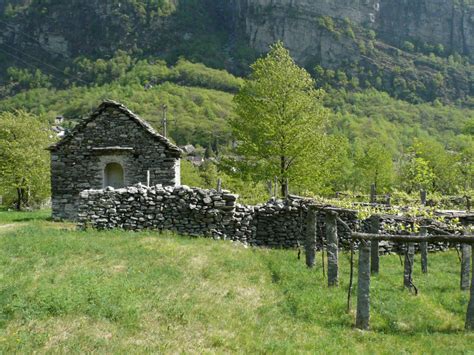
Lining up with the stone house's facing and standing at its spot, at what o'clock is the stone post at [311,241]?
The stone post is roughly at 11 o'clock from the stone house.

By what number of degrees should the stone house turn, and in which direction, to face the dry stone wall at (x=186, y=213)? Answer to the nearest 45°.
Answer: approximately 45° to its left

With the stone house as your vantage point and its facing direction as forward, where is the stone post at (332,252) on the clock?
The stone post is roughly at 11 o'clock from the stone house.

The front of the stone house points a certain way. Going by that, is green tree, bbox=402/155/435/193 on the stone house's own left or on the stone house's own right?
on the stone house's own left

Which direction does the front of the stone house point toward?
toward the camera

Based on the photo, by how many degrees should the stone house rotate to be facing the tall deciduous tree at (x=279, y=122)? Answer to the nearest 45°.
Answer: approximately 90° to its left
